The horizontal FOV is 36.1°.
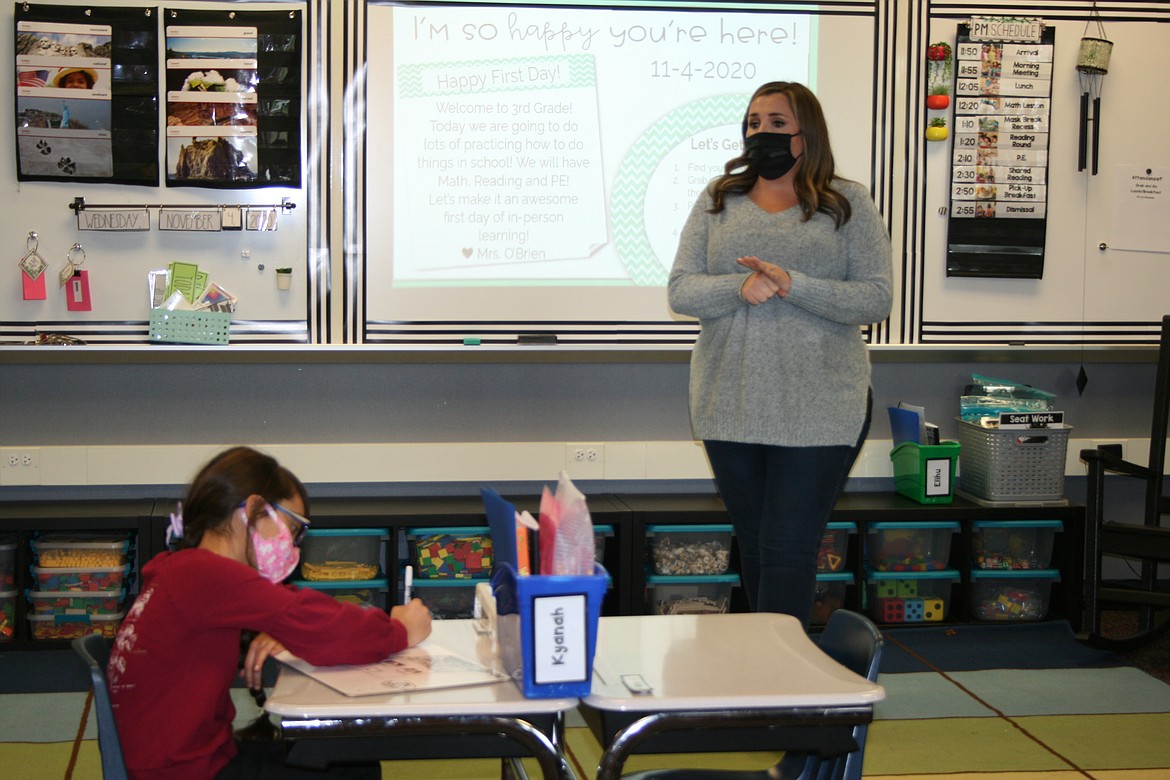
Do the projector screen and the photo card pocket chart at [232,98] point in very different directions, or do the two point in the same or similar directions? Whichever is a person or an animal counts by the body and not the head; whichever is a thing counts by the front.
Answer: same or similar directions

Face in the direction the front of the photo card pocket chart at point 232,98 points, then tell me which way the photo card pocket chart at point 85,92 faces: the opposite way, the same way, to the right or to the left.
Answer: the same way

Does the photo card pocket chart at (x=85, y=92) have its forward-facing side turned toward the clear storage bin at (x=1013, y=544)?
no

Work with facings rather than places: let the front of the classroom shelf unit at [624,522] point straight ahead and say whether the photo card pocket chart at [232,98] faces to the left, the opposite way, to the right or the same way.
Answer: the same way

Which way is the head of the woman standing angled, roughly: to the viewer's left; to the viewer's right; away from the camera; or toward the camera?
toward the camera

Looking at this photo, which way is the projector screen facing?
toward the camera

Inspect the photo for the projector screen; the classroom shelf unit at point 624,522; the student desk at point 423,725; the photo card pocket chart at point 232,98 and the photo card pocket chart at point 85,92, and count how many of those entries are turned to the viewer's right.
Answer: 0

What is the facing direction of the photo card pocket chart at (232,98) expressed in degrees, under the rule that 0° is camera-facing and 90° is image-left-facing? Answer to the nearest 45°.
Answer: approximately 0°

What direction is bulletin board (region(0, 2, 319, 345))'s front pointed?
toward the camera

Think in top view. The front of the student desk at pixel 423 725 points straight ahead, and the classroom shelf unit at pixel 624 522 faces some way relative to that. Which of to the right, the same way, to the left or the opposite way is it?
to the left

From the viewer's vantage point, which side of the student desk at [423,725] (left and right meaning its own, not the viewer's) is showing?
left

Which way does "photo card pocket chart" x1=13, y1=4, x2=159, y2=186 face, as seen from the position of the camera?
facing the viewer

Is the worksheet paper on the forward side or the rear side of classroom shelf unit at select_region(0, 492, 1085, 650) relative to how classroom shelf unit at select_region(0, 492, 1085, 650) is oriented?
on the forward side
